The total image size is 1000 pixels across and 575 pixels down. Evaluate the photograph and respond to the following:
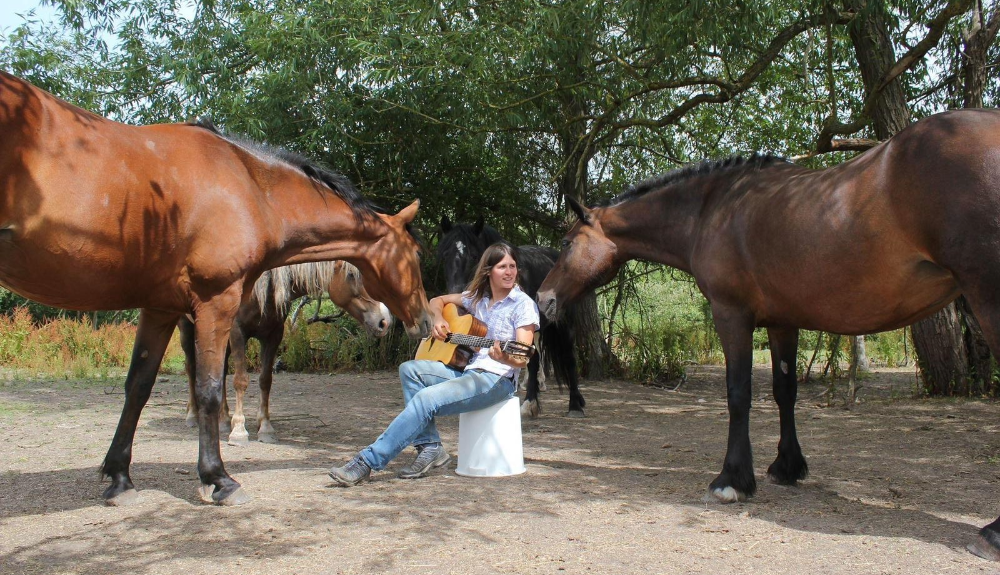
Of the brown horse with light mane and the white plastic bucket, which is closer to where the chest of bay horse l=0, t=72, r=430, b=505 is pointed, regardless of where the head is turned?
the white plastic bucket

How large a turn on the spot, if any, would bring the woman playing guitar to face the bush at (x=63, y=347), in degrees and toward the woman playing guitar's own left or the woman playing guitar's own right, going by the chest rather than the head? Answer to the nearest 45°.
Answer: approximately 90° to the woman playing guitar's own right

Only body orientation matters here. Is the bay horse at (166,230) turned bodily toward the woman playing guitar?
yes

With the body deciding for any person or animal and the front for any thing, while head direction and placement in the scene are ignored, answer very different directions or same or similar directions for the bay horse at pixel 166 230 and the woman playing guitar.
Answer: very different directions

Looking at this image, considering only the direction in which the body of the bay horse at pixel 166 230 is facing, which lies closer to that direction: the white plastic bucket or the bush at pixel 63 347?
the white plastic bucket

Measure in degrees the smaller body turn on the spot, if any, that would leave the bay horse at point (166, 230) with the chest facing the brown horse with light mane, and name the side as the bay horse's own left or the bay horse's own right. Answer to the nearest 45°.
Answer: approximately 90° to the bay horse's own left

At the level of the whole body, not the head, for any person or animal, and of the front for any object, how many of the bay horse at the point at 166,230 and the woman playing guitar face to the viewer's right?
1

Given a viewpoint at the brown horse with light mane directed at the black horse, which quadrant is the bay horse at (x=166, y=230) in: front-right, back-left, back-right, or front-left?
back-right

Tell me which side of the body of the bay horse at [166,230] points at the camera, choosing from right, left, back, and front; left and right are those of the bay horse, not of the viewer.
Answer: right

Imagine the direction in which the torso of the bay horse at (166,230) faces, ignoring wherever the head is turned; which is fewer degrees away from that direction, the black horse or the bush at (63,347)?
the black horse

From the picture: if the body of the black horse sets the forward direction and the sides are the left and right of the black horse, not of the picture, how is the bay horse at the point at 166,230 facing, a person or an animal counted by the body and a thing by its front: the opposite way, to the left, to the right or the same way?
the opposite way

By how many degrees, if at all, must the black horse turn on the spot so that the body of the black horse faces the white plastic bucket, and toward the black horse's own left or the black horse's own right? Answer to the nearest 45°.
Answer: approximately 45° to the black horse's own left
